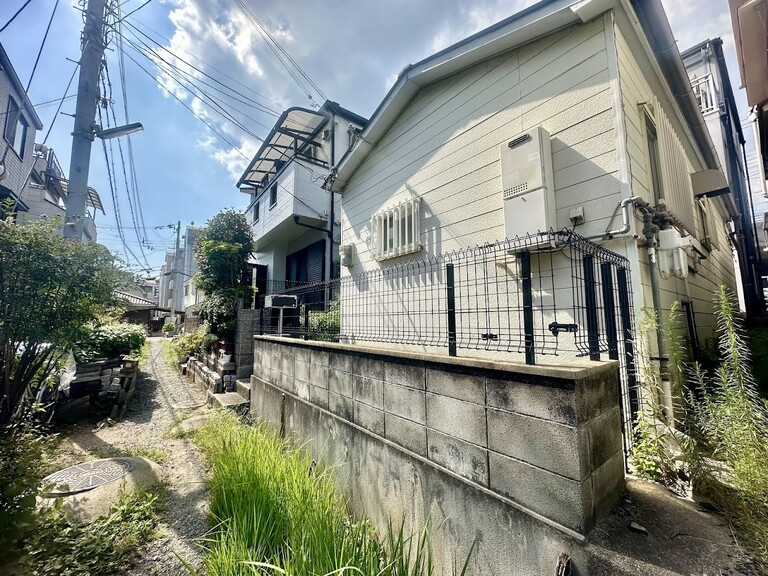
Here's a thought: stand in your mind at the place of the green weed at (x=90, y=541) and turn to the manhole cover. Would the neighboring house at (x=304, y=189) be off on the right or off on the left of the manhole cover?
right

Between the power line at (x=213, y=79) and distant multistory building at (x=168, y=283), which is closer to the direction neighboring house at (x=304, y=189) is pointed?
the power line

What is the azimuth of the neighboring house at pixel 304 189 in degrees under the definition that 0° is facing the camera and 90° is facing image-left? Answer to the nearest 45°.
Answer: approximately 45°

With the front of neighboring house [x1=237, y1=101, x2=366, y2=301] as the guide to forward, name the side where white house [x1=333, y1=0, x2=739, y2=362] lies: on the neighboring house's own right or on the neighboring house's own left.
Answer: on the neighboring house's own left

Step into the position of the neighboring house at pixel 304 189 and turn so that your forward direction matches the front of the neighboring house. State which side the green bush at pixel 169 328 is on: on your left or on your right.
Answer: on your right

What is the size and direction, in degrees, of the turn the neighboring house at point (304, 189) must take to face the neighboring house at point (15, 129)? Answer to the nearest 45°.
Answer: approximately 45° to its right

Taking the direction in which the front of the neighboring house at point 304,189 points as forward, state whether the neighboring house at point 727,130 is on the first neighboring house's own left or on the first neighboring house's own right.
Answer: on the first neighboring house's own left

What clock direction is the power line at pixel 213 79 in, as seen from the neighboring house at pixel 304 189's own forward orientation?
The power line is roughly at 12 o'clock from the neighboring house.

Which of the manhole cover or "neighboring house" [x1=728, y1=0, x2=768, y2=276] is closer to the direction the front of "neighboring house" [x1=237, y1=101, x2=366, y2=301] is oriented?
the manhole cover
